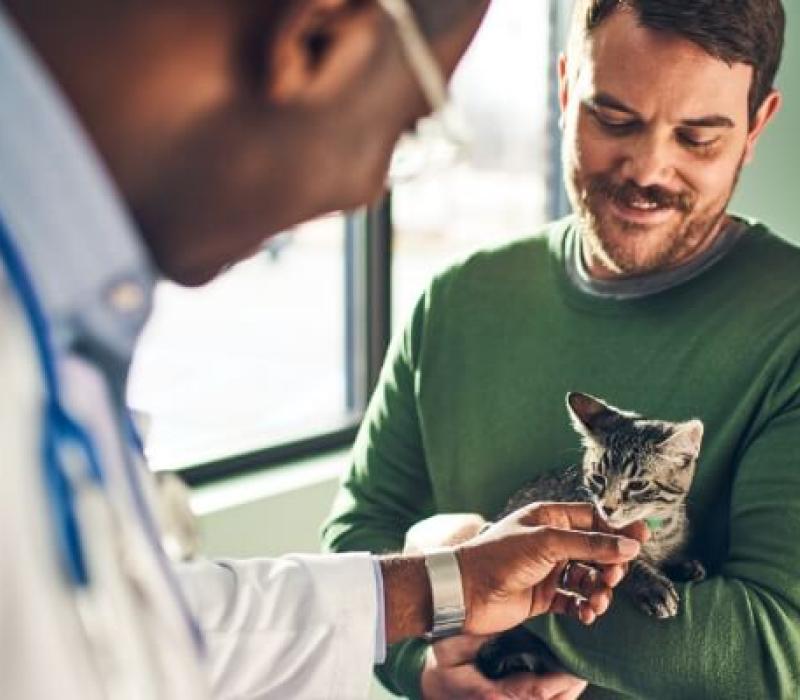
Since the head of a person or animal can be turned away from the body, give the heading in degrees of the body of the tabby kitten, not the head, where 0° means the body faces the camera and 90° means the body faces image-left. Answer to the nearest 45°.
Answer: approximately 315°

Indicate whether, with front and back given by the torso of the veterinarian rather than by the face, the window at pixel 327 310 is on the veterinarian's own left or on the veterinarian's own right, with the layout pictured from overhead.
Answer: on the veterinarian's own left

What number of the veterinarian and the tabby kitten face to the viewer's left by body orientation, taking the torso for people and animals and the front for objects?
0

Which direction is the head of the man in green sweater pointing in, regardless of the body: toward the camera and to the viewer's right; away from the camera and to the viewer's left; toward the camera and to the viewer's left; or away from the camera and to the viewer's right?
toward the camera and to the viewer's left

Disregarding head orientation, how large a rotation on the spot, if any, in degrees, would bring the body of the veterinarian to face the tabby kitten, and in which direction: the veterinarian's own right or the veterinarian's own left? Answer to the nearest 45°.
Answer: approximately 45° to the veterinarian's own left

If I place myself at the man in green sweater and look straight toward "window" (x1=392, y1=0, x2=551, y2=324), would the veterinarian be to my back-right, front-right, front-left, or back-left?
back-left

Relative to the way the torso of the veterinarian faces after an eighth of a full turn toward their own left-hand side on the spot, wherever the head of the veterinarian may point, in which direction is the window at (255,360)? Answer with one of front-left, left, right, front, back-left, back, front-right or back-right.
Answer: front-left

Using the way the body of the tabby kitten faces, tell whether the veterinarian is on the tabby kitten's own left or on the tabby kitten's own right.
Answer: on the tabby kitten's own right

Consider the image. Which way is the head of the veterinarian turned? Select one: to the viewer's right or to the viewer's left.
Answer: to the viewer's right

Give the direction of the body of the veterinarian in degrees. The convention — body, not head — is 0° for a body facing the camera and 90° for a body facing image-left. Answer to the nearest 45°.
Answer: approximately 270°

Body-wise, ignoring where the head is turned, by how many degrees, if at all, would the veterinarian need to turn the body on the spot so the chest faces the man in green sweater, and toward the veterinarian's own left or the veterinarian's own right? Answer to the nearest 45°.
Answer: approximately 45° to the veterinarian's own left
